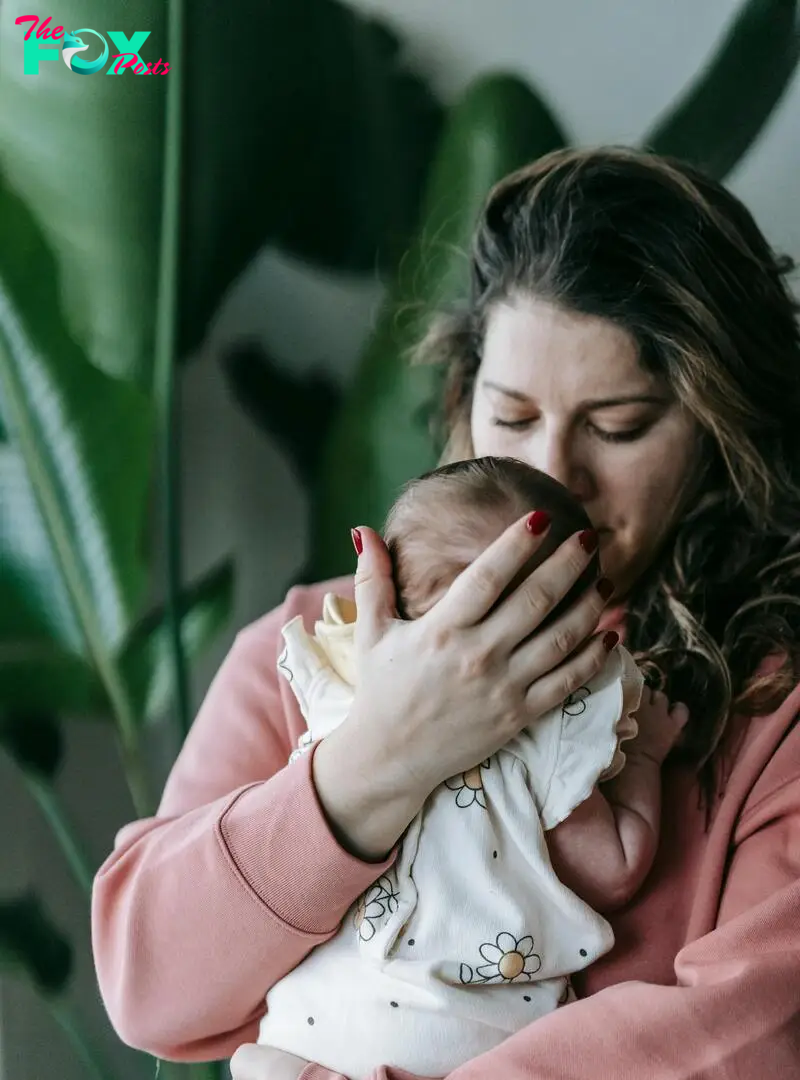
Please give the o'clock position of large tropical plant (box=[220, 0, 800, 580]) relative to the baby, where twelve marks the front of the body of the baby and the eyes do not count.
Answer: The large tropical plant is roughly at 12 o'clock from the baby.

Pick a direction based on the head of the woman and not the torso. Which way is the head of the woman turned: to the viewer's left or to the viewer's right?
to the viewer's left

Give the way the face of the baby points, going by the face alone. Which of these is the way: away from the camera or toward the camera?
away from the camera

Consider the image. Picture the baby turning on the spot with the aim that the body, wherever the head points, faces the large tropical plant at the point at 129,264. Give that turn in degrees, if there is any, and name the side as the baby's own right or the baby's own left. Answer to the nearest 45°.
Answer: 0° — they already face it

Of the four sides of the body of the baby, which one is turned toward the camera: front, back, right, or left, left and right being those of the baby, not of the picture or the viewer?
back
